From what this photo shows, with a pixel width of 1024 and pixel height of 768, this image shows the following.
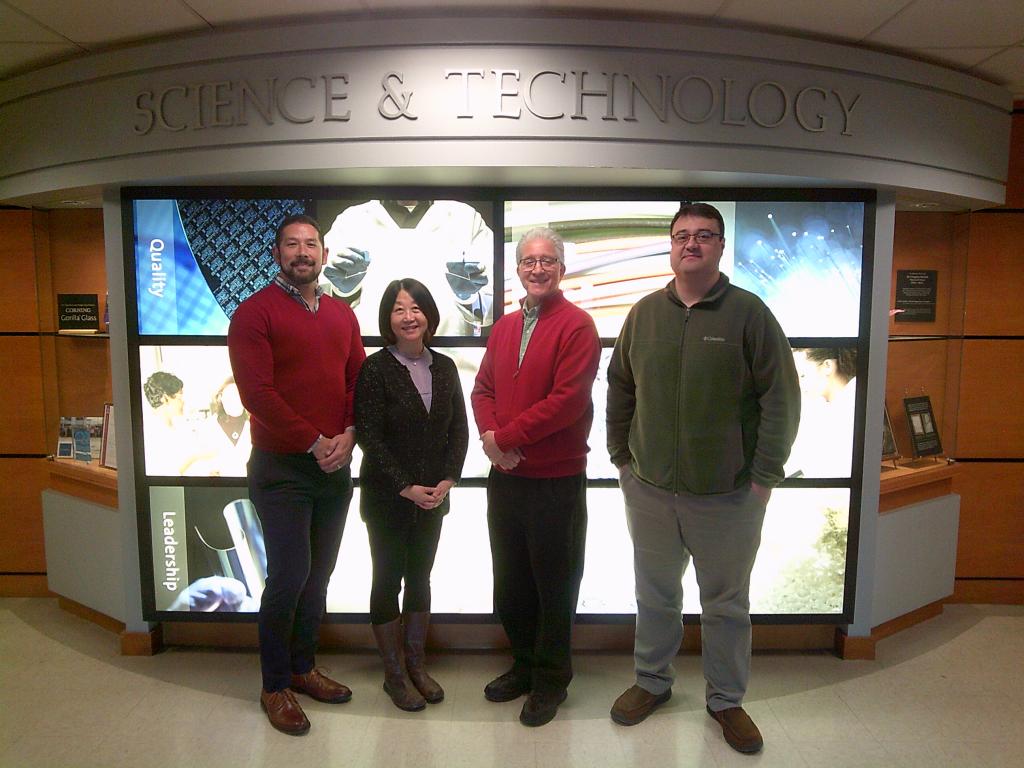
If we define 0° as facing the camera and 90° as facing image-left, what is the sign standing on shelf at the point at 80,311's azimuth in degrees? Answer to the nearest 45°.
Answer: approximately 0°

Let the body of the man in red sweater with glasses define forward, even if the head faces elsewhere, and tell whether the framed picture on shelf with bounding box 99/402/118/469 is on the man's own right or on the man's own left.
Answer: on the man's own right

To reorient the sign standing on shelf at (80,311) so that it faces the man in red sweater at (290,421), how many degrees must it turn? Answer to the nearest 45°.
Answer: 0° — it already faces them

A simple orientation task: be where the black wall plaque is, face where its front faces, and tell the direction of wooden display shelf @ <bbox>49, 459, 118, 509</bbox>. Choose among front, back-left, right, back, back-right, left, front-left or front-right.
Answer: front-right

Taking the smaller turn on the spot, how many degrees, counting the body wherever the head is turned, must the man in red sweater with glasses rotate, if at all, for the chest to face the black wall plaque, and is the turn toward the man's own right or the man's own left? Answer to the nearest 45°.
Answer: approximately 180°

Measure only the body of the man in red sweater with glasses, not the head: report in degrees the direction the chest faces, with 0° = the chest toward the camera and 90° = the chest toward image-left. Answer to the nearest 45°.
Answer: approximately 45°

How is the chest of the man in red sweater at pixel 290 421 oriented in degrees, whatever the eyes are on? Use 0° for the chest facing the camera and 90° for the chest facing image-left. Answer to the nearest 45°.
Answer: approximately 315°

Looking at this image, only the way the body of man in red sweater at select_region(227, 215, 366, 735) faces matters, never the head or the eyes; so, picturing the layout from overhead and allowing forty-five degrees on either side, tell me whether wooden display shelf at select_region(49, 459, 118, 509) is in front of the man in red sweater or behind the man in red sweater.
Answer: behind
